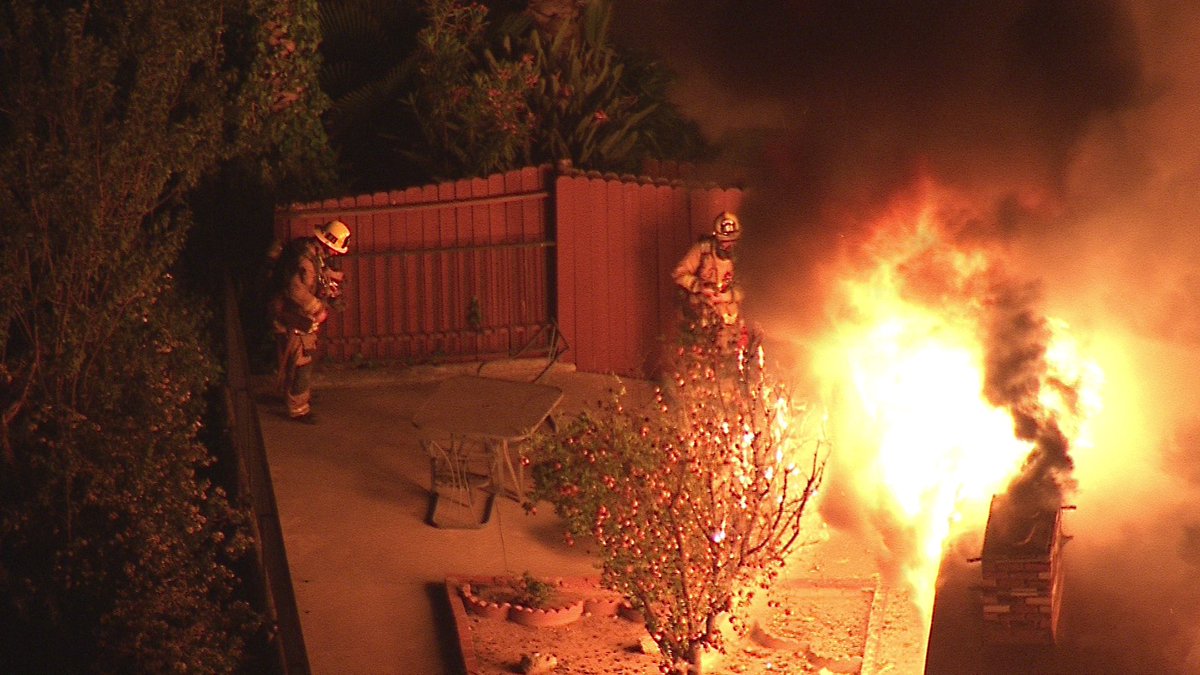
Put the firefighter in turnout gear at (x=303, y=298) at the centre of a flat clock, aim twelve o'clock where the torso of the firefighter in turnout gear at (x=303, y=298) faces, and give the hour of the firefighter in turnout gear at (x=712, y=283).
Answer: the firefighter in turnout gear at (x=712, y=283) is roughly at 12 o'clock from the firefighter in turnout gear at (x=303, y=298).

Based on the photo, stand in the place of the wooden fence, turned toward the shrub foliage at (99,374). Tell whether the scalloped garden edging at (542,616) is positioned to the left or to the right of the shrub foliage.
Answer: left

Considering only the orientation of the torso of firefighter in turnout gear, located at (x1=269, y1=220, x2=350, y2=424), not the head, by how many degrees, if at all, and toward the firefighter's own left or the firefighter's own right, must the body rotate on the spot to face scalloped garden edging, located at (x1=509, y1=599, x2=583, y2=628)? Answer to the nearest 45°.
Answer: approximately 45° to the firefighter's own right

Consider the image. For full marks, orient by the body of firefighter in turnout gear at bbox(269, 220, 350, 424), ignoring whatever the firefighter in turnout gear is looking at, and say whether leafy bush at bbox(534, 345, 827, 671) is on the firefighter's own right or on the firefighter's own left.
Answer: on the firefighter's own right

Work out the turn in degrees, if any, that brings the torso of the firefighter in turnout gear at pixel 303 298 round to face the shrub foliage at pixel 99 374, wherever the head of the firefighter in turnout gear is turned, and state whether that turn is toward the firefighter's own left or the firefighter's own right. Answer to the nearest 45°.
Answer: approximately 135° to the firefighter's own right

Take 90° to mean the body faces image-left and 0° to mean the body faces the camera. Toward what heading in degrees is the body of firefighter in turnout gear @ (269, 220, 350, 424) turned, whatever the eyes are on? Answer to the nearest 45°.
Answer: approximately 270°
